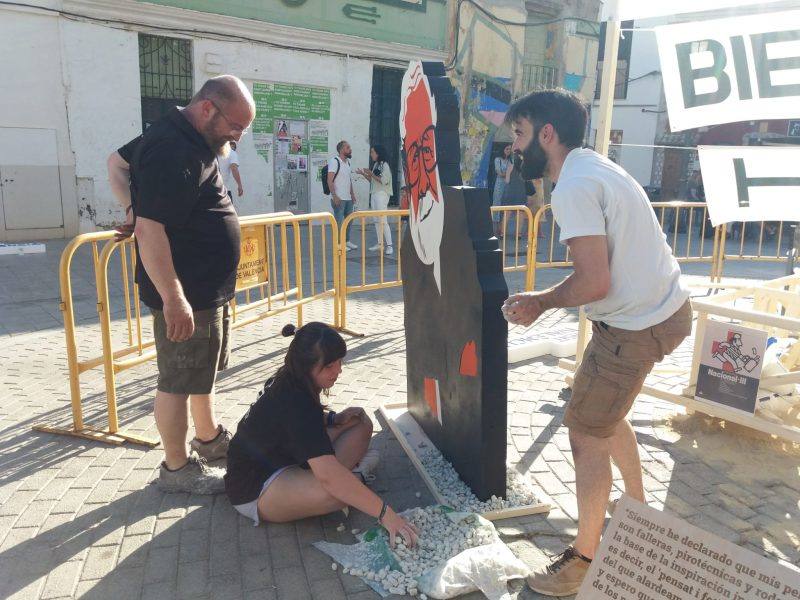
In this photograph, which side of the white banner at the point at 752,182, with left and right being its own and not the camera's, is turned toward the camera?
front

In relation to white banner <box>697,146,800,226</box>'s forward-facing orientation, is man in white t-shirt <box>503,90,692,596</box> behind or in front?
in front

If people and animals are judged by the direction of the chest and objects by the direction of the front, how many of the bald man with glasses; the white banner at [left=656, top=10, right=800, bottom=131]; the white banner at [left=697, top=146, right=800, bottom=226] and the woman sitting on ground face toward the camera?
2

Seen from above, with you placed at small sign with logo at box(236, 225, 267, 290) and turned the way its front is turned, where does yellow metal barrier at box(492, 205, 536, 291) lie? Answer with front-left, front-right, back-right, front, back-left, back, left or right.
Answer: left

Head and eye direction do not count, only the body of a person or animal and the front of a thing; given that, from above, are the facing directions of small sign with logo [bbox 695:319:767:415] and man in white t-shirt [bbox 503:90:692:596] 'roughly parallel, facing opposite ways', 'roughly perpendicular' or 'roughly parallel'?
roughly perpendicular

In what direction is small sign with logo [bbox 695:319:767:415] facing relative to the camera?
toward the camera

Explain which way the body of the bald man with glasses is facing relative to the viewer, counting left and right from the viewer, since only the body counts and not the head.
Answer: facing to the right of the viewer

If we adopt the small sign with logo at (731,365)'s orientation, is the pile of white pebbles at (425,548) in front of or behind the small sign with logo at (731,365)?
in front

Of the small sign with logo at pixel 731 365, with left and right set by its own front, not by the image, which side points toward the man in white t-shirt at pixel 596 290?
front

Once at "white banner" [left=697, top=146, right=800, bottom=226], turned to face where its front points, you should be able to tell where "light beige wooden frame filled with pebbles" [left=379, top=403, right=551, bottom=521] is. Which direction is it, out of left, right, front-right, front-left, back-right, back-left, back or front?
front-right

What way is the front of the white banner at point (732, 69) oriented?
toward the camera

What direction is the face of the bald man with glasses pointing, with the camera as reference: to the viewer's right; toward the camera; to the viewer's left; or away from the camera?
to the viewer's right

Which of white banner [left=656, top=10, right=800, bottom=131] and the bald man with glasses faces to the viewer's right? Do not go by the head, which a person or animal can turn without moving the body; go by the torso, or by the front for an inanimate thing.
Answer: the bald man with glasses

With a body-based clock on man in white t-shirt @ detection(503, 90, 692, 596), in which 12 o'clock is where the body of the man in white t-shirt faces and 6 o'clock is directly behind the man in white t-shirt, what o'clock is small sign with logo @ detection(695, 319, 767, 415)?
The small sign with logo is roughly at 4 o'clock from the man in white t-shirt.

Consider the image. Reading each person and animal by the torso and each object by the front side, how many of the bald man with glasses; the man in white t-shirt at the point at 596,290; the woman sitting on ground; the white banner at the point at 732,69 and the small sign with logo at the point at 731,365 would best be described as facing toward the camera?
2

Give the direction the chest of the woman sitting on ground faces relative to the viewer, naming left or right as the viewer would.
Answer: facing to the right of the viewer
